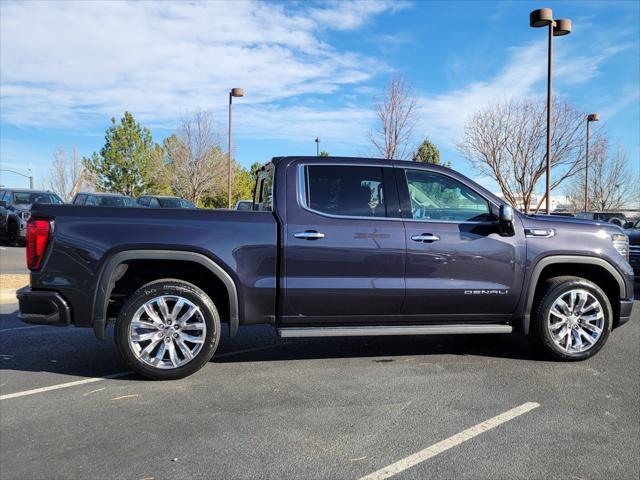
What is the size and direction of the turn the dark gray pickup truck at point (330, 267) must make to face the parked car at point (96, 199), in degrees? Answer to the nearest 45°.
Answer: approximately 135° to its left

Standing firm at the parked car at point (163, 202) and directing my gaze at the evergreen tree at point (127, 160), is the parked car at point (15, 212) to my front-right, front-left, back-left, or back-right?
back-left

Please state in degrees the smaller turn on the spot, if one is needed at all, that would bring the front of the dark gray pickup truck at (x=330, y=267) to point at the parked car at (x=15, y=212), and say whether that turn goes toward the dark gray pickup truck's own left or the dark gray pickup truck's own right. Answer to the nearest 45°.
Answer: approximately 135° to the dark gray pickup truck's own left

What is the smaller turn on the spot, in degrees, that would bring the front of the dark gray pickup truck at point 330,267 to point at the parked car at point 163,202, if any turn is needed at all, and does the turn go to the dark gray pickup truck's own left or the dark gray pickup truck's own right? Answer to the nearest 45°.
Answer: approximately 90° to the dark gray pickup truck's own left

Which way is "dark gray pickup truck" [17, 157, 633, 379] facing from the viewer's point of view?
to the viewer's right
